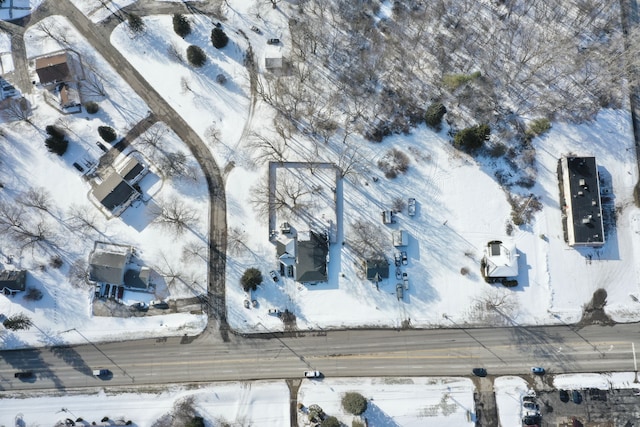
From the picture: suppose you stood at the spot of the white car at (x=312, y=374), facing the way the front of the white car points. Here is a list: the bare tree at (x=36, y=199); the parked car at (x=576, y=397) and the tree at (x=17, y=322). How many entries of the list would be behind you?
2

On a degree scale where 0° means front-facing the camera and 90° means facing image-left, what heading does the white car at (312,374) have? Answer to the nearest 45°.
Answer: approximately 270°

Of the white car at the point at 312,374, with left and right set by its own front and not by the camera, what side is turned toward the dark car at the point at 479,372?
front

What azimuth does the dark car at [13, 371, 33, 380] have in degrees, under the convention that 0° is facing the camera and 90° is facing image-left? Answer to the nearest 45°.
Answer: approximately 270°

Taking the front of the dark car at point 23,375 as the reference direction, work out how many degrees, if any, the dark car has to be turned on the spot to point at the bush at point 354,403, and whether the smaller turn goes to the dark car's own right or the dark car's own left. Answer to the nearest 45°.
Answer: approximately 45° to the dark car's own right

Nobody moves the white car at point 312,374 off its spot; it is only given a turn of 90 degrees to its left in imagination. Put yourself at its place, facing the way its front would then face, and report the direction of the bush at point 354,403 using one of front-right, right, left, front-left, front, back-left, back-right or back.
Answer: right

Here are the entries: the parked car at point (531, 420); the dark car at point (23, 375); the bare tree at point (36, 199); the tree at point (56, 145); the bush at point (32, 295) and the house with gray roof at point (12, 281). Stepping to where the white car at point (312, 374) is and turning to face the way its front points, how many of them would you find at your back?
5

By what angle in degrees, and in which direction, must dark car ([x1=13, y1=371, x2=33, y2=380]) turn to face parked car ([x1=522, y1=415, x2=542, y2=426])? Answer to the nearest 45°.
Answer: approximately 45° to its right

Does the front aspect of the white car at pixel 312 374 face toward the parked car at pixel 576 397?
yes

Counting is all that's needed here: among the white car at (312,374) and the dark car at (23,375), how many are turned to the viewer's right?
2
